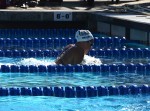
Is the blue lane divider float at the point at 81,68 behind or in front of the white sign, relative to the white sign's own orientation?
in front

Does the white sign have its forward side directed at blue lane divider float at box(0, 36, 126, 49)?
yes

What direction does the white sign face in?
toward the camera

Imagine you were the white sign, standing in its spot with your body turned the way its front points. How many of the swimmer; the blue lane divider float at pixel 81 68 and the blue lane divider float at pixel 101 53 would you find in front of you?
3

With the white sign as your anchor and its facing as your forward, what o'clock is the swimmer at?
The swimmer is roughly at 12 o'clock from the white sign.

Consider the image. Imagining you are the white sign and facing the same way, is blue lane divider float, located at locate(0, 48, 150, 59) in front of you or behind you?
in front

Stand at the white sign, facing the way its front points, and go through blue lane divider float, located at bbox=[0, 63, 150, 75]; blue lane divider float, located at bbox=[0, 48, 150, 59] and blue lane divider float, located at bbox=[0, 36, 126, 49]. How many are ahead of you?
3

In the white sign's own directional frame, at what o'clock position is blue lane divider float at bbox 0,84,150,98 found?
The blue lane divider float is roughly at 12 o'clock from the white sign.
